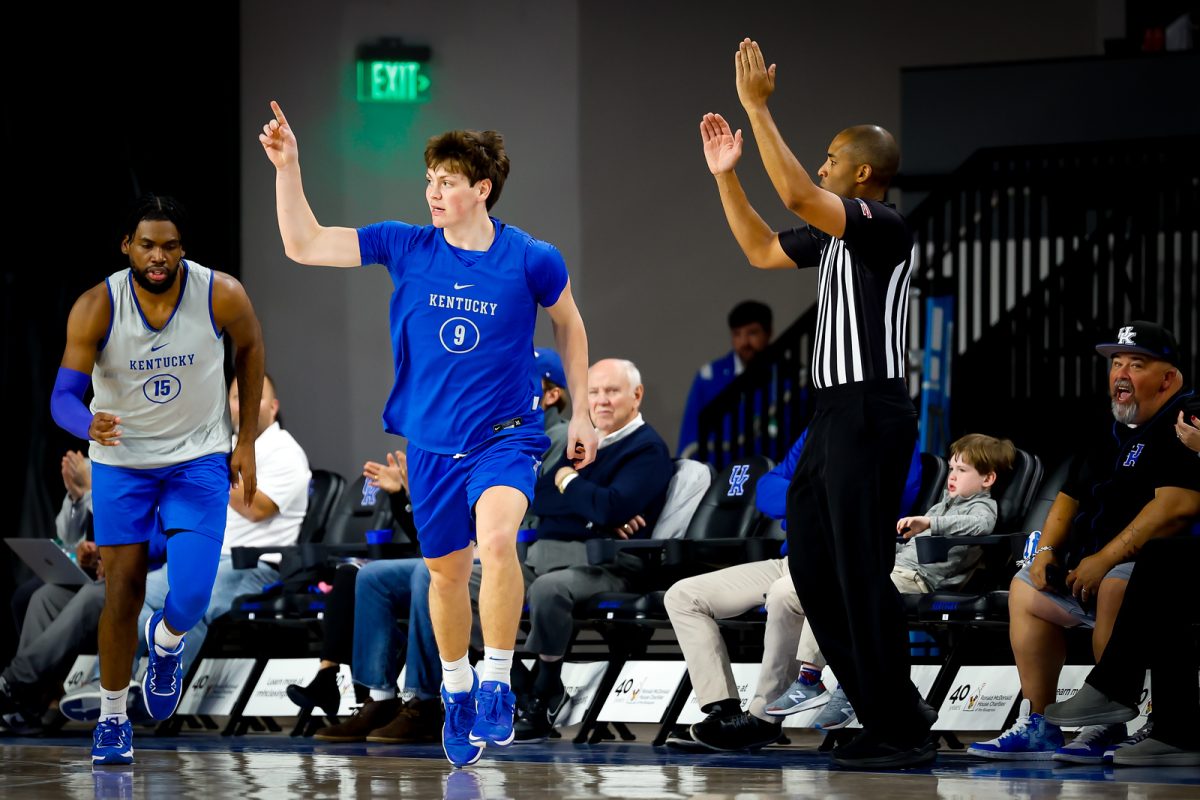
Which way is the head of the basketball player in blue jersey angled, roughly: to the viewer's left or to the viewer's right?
to the viewer's left

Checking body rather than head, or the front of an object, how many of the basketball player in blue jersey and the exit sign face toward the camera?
2

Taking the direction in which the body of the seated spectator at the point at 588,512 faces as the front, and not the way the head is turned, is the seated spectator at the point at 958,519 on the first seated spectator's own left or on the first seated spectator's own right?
on the first seated spectator's own left

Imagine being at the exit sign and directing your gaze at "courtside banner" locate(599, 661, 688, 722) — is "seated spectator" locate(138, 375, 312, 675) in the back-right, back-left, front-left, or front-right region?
front-right

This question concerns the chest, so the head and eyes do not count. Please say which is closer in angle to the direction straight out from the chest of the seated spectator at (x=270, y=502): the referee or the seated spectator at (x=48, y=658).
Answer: the seated spectator

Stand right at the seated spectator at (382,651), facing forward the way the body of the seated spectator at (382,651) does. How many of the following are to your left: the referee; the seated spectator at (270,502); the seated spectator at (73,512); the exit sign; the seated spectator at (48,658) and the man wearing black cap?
2

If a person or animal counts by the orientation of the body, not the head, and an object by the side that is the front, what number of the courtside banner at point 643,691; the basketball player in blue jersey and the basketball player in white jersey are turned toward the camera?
3

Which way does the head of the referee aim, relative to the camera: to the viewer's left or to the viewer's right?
to the viewer's left

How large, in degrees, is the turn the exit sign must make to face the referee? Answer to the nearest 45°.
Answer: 0° — it already faces them

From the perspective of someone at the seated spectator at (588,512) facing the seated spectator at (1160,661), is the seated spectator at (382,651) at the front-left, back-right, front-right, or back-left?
back-right

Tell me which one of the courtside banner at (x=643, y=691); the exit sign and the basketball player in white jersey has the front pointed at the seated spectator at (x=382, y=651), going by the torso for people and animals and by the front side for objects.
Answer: the exit sign

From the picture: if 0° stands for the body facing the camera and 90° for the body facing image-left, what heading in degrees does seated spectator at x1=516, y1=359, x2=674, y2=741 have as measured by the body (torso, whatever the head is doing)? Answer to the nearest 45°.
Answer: approximately 45°

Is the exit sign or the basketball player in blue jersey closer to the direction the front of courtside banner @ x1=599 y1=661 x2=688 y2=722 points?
the basketball player in blue jersey

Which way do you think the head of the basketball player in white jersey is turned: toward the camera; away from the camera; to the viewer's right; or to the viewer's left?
toward the camera

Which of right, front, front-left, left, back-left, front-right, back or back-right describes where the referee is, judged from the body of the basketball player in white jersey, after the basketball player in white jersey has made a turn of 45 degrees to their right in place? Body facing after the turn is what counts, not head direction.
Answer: left

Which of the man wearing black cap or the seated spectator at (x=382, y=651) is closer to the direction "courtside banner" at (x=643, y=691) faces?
the man wearing black cap

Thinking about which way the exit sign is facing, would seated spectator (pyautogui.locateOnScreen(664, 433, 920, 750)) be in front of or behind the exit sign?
in front

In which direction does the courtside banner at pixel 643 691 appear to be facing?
toward the camera

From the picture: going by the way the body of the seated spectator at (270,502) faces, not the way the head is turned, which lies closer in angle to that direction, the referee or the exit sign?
the referee

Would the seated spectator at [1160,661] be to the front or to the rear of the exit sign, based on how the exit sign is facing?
to the front

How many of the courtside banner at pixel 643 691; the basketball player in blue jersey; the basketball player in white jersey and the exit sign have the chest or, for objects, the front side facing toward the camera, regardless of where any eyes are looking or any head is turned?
4

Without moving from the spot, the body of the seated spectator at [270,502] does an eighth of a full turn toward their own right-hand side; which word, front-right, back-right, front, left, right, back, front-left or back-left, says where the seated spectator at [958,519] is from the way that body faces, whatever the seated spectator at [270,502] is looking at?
back-left

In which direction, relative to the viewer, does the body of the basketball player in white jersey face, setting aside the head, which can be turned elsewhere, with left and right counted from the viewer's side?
facing the viewer
